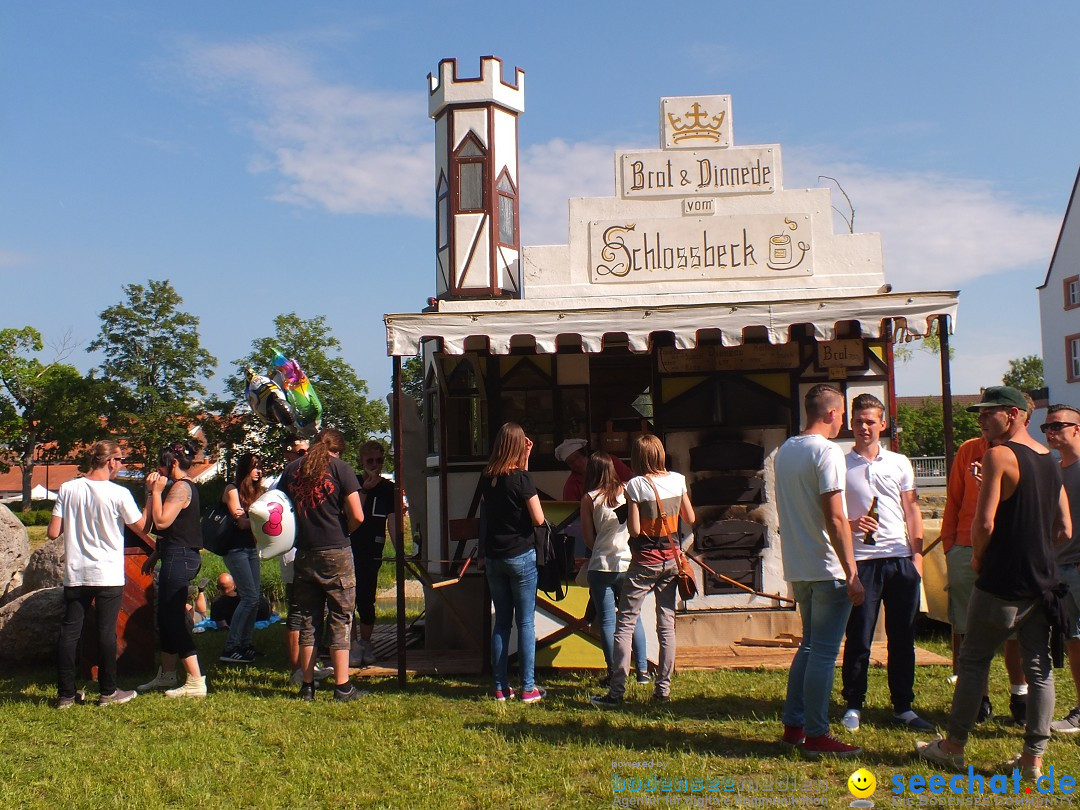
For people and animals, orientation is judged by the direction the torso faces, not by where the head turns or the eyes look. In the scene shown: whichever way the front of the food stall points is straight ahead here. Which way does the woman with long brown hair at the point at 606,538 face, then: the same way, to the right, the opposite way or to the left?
the opposite way

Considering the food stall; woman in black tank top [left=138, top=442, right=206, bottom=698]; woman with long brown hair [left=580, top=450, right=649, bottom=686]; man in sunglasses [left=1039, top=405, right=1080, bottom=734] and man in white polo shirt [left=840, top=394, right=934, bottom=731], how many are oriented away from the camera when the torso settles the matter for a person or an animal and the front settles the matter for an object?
1

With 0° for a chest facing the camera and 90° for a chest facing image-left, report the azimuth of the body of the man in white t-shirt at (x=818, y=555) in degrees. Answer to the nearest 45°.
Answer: approximately 225°

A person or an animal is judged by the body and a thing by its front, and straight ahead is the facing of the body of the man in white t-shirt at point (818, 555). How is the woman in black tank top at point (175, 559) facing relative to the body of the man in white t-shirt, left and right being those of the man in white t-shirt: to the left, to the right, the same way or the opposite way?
the opposite way

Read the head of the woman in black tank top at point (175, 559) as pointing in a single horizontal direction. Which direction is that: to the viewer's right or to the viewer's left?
to the viewer's left

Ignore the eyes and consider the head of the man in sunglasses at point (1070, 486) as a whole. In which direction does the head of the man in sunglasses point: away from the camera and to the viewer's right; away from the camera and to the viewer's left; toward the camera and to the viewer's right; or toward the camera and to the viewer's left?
toward the camera and to the viewer's left

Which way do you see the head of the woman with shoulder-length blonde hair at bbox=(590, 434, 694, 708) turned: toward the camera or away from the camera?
away from the camera

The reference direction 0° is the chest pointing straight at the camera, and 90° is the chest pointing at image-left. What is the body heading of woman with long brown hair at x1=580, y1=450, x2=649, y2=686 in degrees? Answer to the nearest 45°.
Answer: approximately 180°

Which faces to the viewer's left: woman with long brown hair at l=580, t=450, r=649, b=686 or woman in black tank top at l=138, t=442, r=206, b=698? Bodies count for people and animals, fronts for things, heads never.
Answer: the woman in black tank top

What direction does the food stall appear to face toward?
toward the camera

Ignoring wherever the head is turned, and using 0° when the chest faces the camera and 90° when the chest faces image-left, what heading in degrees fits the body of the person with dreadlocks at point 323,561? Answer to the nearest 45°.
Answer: approximately 225°

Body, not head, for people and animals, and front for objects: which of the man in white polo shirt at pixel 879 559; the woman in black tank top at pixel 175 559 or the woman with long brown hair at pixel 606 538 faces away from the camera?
the woman with long brown hair
